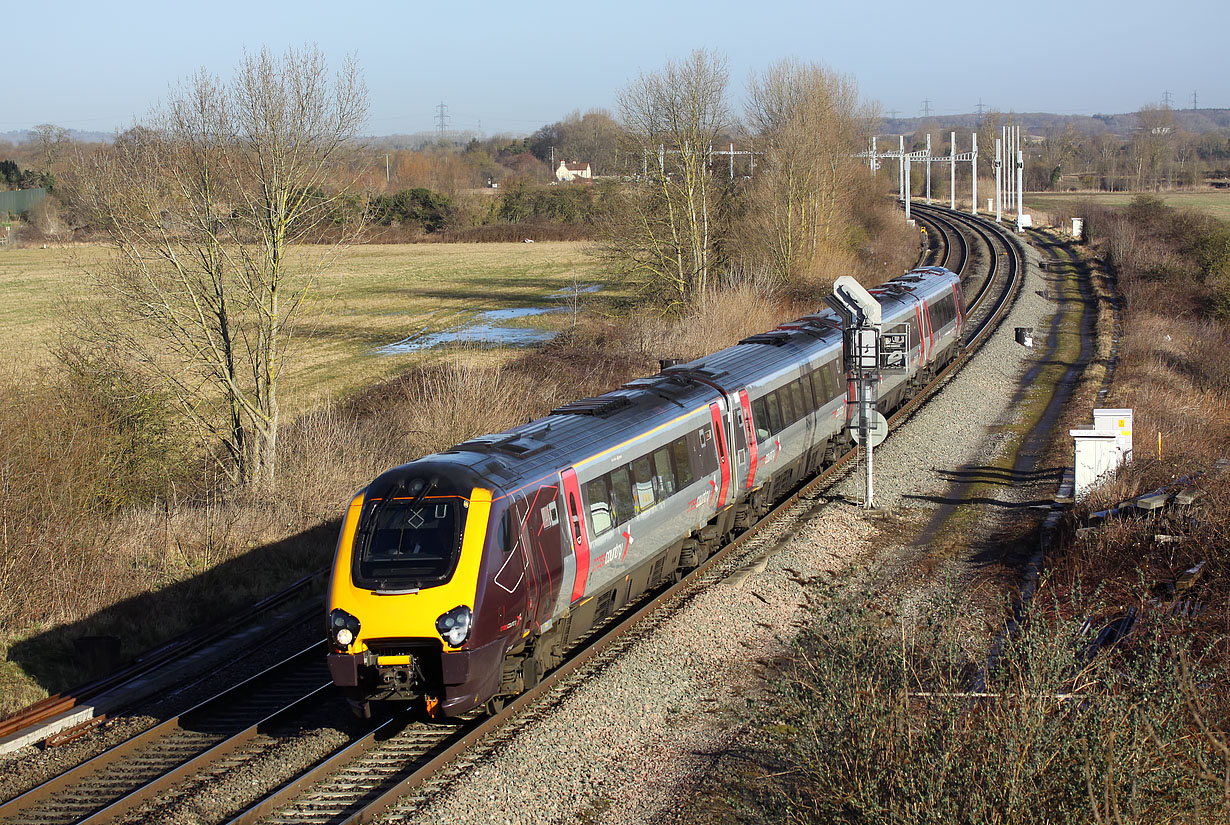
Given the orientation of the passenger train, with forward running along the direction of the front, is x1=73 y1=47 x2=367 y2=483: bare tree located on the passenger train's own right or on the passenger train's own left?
on the passenger train's own right

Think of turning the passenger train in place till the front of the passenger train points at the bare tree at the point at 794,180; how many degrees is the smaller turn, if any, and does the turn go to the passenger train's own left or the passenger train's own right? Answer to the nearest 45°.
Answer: approximately 135° to the passenger train's own right

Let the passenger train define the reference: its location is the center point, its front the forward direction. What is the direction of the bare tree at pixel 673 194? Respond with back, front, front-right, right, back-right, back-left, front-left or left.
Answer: back-right

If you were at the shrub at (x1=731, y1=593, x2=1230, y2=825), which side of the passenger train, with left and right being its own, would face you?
left

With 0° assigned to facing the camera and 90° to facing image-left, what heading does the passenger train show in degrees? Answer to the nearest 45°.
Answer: approximately 45°

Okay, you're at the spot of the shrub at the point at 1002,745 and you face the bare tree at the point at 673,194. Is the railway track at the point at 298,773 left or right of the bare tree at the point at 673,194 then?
left
